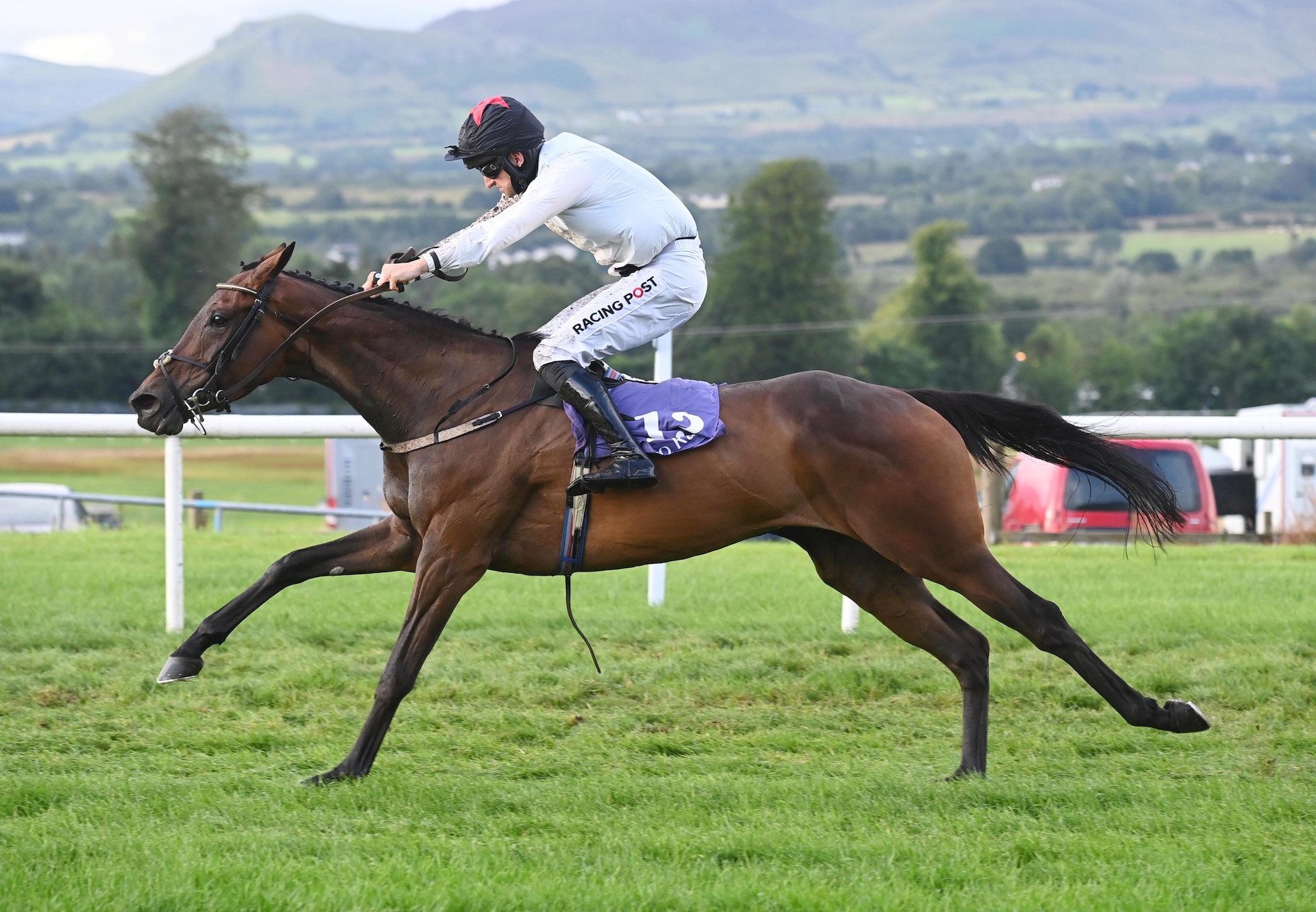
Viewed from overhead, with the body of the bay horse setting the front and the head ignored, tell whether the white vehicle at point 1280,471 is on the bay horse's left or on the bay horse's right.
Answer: on the bay horse's right

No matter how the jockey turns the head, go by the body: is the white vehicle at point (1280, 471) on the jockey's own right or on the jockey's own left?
on the jockey's own right

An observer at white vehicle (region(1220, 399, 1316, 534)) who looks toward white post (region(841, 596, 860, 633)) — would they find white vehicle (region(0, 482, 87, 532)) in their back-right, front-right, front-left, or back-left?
front-right

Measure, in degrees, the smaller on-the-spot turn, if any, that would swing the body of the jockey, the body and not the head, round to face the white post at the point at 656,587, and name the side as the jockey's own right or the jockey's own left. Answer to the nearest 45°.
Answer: approximately 90° to the jockey's own right

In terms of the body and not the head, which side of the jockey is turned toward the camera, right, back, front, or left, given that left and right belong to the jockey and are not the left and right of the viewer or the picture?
left

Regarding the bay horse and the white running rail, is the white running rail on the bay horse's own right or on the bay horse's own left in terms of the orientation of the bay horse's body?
on the bay horse's own right

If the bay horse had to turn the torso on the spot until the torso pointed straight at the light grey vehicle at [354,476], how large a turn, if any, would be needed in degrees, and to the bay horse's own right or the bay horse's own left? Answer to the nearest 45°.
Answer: approximately 90° to the bay horse's own right

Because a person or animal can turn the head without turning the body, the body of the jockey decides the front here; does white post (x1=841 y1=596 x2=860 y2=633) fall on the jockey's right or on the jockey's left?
on the jockey's right

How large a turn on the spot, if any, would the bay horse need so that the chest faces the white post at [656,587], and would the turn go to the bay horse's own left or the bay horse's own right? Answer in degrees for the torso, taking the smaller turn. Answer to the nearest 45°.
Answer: approximately 90° to the bay horse's own right

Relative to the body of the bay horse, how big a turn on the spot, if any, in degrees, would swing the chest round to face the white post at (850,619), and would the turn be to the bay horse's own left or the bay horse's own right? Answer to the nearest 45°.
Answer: approximately 135° to the bay horse's own right

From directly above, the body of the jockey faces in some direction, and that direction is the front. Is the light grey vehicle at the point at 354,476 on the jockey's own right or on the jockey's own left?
on the jockey's own right

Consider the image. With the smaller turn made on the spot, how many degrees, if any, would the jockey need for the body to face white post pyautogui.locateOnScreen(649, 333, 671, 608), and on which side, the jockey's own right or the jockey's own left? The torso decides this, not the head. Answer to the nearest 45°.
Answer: approximately 90° to the jockey's own right

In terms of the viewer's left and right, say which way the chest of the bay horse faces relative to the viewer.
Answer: facing to the left of the viewer

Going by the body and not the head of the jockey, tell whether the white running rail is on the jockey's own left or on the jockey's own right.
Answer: on the jockey's own right
